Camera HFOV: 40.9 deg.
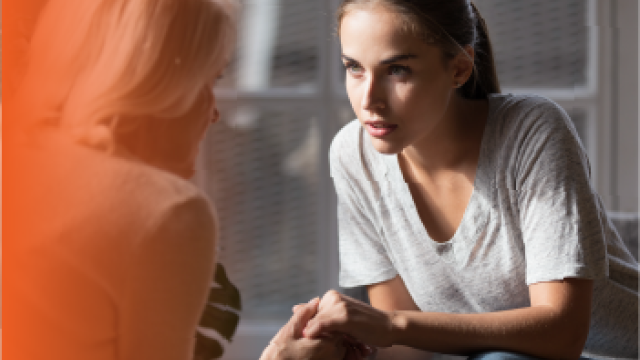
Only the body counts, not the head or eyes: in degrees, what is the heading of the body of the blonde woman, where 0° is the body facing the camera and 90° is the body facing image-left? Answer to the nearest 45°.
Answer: approximately 225°

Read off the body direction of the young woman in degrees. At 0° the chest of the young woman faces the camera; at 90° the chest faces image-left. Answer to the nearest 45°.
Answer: approximately 45°

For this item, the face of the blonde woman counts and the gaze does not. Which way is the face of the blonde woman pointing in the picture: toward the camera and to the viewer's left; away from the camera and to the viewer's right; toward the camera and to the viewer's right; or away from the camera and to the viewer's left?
away from the camera and to the viewer's right
